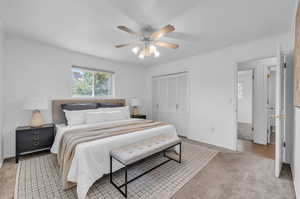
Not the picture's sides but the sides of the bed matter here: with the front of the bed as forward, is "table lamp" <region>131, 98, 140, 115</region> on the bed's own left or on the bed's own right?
on the bed's own left

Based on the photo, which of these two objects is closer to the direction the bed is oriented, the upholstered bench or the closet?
the upholstered bench

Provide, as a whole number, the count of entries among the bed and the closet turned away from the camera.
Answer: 0

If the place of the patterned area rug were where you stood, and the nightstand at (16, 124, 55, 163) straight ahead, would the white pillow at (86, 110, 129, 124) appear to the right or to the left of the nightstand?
right

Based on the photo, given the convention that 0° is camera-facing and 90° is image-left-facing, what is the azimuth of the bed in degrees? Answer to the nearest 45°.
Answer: approximately 315°

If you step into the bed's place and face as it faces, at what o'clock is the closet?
The closet is roughly at 9 o'clock from the bed.
